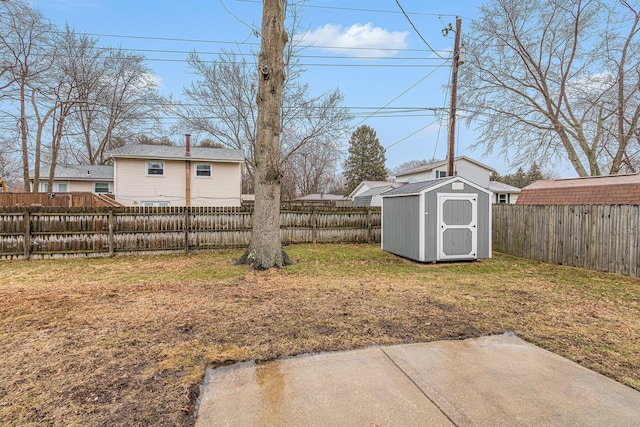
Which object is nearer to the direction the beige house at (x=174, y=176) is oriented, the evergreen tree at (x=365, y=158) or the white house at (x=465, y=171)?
the evergreen tree

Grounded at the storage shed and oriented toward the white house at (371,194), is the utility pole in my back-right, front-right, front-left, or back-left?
front-right

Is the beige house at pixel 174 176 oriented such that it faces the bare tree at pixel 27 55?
no

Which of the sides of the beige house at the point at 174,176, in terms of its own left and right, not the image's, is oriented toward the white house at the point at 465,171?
right

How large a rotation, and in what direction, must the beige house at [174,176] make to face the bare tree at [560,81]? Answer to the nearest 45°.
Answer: approximately 135° to its right

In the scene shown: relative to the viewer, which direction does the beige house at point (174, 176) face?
away from the camera

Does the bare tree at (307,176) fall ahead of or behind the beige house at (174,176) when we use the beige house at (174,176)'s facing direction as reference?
ahead

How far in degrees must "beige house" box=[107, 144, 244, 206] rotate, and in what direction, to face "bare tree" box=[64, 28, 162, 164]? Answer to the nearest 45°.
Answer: approximately 45° to its left
